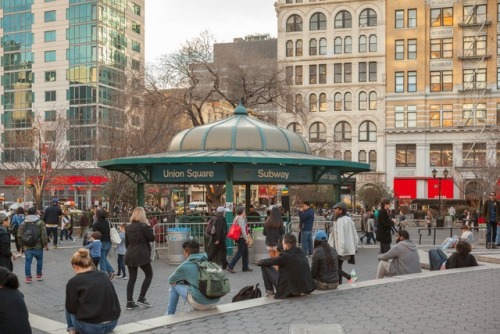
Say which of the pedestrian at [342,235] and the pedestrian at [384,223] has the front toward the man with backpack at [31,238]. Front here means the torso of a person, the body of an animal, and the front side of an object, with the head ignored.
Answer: the pedestrian at [342,235]

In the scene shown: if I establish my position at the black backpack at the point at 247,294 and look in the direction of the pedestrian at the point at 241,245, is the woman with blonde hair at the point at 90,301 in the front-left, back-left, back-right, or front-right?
back-left

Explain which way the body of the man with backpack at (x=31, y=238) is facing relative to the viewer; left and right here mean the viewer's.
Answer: facing away from the viewer

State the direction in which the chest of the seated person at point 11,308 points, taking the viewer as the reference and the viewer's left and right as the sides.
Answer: facing away from the viewer and to the left of the viewer
